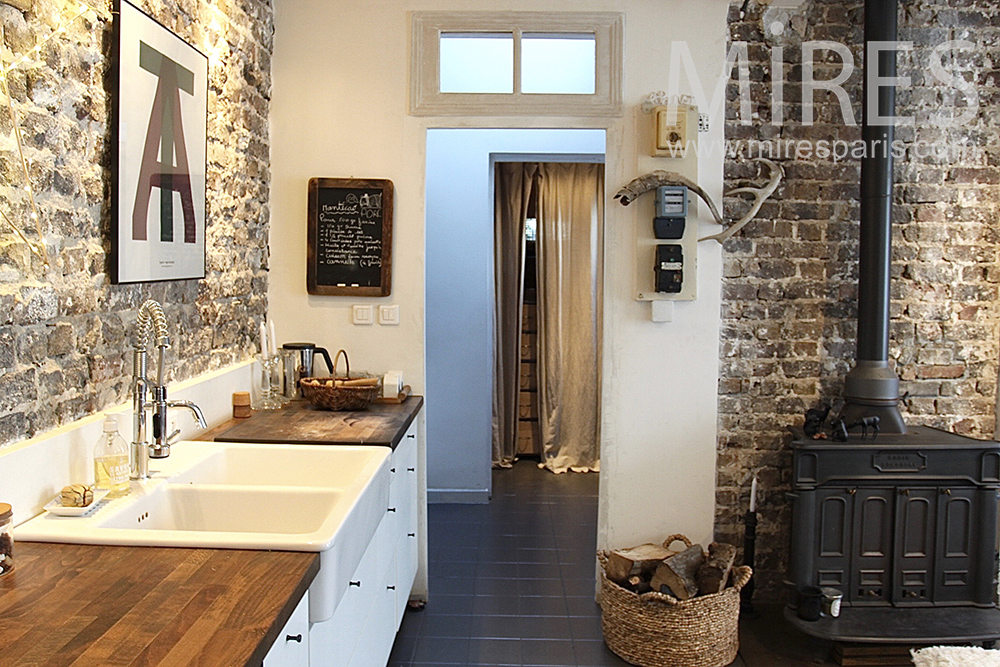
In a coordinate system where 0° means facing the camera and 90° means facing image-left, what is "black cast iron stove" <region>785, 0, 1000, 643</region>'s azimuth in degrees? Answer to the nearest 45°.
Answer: approximately 0°

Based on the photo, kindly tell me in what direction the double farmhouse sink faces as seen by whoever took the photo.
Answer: facing to the right of the viewer

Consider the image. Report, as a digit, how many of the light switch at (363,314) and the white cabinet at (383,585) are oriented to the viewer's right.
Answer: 1

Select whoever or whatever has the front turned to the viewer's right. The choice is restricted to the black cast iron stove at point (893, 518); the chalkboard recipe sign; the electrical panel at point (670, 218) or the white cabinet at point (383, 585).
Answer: the white cabinet

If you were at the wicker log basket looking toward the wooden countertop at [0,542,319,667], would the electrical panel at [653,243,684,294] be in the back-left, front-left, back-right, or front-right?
back-right

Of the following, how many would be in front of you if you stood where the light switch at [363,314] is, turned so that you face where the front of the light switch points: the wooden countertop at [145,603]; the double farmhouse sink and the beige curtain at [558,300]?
2

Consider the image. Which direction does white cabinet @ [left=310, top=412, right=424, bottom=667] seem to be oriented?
to the viewer's right

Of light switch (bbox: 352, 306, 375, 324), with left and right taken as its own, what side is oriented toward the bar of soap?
front

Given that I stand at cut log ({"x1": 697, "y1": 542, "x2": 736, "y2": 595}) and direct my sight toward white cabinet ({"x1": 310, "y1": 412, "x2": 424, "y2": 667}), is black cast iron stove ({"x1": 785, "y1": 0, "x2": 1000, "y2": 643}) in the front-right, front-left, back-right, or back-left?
back-left
